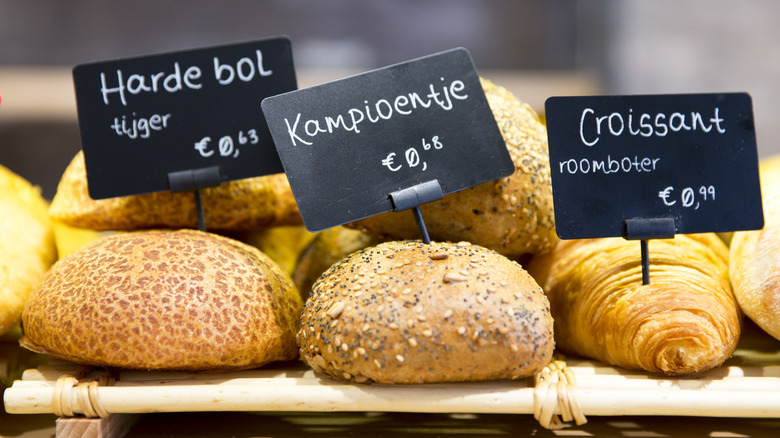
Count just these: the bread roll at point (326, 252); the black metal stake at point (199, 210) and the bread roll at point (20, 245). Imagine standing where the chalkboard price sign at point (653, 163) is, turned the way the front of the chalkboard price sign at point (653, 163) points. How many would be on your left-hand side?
0

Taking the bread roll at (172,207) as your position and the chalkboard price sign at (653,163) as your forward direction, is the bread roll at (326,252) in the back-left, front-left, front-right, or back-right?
front-left

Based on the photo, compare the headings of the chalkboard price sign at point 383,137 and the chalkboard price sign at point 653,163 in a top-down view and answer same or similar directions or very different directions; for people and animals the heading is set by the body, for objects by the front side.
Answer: same or similar directions

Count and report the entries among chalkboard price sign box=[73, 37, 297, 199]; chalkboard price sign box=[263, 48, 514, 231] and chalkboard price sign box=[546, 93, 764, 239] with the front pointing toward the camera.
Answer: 3

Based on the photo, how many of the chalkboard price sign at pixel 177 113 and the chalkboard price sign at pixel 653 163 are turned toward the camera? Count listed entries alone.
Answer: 2

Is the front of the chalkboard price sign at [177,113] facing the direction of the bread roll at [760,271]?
no

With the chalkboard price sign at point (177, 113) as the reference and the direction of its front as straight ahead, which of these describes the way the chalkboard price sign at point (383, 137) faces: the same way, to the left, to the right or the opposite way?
the same way

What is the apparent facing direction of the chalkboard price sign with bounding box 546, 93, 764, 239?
toward the camera

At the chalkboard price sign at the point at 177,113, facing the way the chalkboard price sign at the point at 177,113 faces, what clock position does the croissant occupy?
The croissant is roughly at 10 o'clock from the chalkboard price sign.

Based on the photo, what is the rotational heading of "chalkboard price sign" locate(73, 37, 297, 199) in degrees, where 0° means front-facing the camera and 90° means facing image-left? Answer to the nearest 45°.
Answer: approximately 0°

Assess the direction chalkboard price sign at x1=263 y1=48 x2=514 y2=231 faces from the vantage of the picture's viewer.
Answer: facing the viewer
